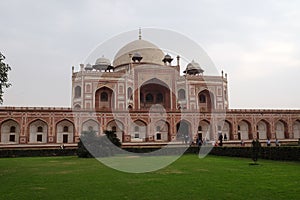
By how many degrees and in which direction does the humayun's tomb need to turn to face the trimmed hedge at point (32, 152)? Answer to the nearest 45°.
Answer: approximately 45° to its right

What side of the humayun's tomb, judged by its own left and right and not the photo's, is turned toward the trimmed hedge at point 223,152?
front

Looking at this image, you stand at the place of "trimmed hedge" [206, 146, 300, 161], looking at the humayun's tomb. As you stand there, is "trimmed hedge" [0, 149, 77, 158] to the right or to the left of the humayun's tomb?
left

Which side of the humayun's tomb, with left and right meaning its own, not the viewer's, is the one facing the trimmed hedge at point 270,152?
front

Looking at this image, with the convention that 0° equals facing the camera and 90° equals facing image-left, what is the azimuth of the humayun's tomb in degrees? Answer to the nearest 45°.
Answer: approximately 0°
